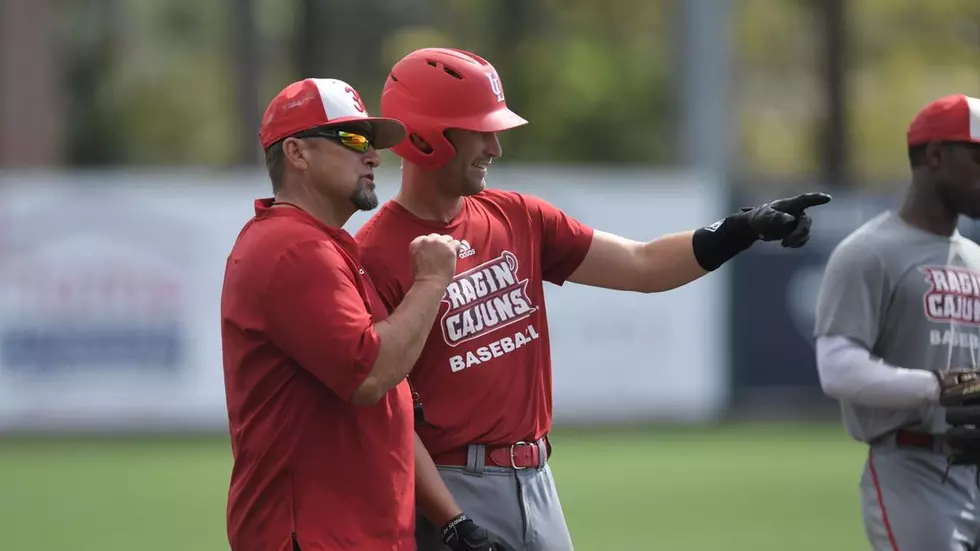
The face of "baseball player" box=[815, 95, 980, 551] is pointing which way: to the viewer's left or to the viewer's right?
to the viewer's right

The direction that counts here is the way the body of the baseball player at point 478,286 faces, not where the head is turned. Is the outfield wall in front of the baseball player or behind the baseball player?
behind

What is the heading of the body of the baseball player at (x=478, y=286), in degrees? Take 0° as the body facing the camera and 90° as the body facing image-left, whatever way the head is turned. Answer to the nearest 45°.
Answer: approximately 315°

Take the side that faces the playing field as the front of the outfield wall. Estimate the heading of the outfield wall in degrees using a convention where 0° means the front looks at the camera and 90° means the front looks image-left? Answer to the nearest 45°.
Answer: approximately 0°

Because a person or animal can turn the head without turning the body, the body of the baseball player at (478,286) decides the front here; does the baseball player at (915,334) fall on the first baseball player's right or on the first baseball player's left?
on the first baseball player's left

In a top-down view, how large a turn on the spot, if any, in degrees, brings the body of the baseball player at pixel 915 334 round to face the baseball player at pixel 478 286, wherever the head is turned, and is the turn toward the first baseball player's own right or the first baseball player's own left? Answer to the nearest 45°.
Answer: approximately 90° to the first baseball player's own right

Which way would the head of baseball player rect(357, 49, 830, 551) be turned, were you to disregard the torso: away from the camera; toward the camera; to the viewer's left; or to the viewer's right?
to the viewer's right

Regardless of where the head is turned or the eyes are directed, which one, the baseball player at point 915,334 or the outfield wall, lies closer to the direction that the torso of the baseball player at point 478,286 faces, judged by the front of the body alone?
the baseball player

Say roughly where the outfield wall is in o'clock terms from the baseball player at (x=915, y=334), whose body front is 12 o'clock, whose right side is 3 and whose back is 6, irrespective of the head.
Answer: The outfield wall is roughly at 6 o'clock from the baseball player.
